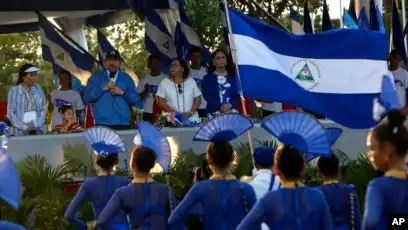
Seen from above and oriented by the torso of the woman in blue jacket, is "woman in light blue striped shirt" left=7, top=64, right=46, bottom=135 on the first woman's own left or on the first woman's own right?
on the first woman's own right

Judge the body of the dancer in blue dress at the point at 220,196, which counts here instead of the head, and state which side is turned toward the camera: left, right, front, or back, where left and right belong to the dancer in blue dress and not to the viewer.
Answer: back

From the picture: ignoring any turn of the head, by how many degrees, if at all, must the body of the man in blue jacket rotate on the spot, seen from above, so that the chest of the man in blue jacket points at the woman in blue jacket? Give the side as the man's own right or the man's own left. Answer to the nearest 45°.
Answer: approximately 90° to the man's own left

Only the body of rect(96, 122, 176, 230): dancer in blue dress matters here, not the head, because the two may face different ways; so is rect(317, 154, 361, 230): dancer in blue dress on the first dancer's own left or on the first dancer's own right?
on the first dancer's own right

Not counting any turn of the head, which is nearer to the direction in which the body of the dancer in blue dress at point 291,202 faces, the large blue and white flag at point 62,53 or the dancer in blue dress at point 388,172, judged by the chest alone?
the large blue and white flag

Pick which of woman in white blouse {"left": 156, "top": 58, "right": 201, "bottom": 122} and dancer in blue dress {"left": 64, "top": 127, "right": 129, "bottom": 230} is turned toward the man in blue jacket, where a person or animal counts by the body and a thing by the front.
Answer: the dancer in blue dress

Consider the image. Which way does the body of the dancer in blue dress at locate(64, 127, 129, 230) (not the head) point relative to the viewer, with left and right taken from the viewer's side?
facing away from the viewer

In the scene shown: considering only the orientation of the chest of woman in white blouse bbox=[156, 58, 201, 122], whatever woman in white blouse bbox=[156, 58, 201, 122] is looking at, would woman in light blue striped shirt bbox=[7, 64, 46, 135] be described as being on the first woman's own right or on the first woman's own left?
on the first woman's own right

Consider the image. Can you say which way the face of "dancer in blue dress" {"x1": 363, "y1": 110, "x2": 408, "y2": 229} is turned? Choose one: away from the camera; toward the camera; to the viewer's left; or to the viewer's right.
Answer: to the viewer's left

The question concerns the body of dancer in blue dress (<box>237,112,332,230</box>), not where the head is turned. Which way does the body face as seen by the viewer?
away from the camera

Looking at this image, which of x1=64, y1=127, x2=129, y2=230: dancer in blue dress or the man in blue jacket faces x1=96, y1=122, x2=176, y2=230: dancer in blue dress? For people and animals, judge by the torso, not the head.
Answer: the man in blue jacket

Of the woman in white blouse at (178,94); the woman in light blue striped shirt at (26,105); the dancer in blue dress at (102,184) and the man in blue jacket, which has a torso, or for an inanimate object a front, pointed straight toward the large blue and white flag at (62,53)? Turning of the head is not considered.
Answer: the dancer in blue dress

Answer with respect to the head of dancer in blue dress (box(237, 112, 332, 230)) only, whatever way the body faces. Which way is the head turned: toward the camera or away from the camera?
away from the camera

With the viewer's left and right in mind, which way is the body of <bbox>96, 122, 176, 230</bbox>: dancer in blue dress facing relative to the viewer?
facing away from the viewer
